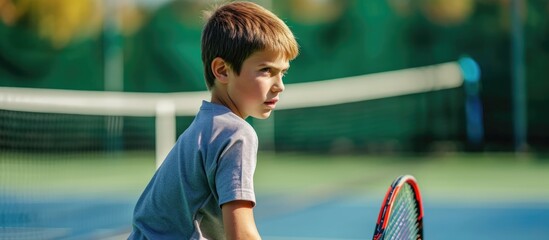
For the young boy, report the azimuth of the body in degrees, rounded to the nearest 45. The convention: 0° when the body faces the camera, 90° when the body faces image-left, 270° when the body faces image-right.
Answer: approximately 270°

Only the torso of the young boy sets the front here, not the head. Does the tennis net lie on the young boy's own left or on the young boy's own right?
on the young boy's own left
